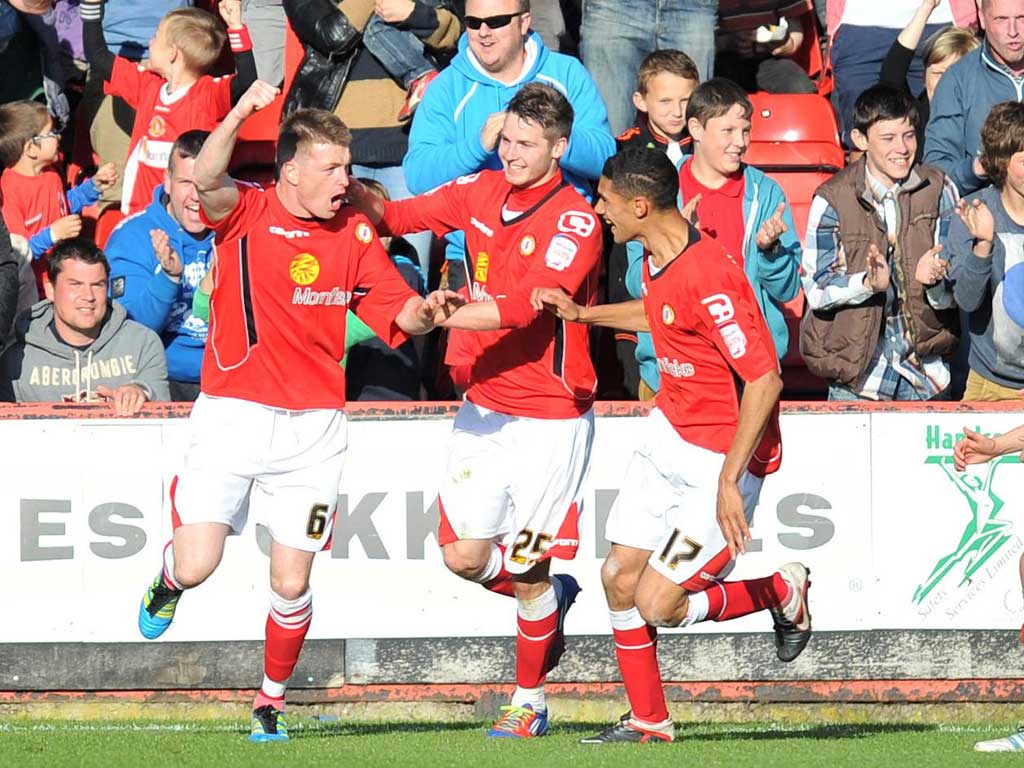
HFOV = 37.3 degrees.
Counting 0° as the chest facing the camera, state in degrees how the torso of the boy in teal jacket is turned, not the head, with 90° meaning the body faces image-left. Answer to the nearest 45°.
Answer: approximately 315°

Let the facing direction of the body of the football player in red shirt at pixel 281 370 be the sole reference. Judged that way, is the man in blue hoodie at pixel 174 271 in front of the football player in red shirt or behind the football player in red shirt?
behind

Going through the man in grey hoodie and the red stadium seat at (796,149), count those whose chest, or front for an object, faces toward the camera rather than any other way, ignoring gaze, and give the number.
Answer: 2

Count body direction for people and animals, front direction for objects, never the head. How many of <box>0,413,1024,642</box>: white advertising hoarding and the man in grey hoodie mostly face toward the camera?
2

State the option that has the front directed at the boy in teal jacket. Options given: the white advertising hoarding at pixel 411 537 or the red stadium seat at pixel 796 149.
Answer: the red stadium seat

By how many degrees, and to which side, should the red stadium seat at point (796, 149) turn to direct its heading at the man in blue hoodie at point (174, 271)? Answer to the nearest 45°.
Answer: approximately 45° to its right

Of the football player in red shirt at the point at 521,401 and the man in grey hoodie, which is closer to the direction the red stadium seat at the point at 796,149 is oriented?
the football player in red shirt

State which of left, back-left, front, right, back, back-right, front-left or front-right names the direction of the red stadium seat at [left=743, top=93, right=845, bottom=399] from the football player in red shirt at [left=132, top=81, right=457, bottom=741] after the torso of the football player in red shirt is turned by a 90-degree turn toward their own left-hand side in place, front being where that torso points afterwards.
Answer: front

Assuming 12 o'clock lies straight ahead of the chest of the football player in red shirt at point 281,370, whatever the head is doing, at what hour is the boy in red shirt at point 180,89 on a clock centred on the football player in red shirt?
The boy in red shirt is roughly at 7 o'clock from the football player in red shirt.

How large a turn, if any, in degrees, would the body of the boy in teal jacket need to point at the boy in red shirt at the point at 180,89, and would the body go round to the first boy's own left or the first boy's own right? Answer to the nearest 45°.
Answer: approximately 135° to the first boy's own right

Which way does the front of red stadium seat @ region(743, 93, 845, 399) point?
toward the camera

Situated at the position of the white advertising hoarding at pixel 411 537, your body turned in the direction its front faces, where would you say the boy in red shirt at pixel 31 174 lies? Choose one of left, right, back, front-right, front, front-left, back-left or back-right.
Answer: back-right

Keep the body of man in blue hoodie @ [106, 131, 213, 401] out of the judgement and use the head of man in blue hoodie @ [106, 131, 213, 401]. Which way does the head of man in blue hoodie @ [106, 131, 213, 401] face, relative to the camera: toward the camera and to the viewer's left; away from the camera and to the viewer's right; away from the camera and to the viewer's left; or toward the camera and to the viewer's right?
toward the camera and to the viewer's right

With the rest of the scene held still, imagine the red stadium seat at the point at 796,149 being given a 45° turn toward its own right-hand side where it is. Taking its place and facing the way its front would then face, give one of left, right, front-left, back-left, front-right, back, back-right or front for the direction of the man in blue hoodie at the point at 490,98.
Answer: front

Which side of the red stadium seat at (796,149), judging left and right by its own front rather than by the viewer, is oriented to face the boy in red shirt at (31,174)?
right

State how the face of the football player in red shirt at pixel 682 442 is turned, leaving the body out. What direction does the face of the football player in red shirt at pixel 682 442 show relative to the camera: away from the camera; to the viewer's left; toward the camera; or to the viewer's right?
to the viewer's left
